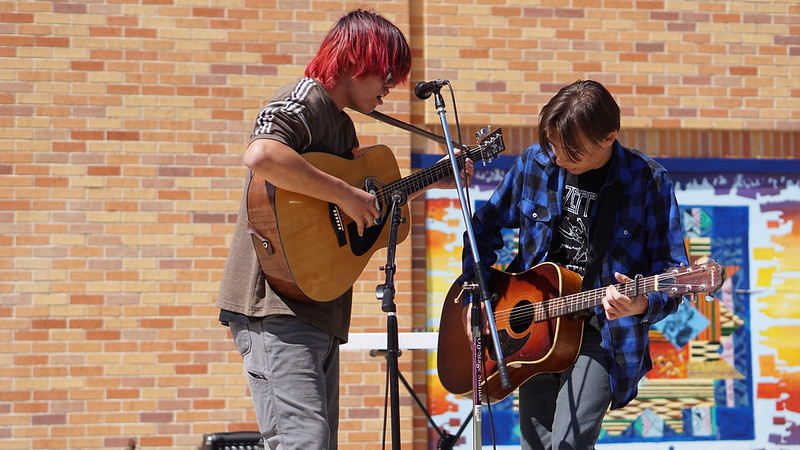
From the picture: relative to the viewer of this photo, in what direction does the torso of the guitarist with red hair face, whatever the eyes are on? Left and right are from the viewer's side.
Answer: facing the viewer and to the right of the viewer

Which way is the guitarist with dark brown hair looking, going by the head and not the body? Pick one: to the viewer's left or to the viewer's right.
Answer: to the viewer's left

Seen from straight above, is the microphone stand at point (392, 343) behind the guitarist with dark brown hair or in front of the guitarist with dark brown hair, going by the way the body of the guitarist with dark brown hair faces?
in front

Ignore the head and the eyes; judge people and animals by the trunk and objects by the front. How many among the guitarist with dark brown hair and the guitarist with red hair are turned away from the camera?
0

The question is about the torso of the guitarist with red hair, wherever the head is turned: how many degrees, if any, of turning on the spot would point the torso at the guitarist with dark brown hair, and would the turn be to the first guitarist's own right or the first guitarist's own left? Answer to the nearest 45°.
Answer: approximately 45° to the first guitarist's own left

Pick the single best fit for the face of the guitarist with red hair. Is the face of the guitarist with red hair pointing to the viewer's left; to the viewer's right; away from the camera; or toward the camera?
to the viewer's right

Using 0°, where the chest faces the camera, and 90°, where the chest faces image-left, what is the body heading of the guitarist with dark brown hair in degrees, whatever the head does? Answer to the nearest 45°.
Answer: approximately 45°

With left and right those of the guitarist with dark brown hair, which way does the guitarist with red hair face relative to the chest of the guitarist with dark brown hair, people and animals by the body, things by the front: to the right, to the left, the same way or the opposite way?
to the left

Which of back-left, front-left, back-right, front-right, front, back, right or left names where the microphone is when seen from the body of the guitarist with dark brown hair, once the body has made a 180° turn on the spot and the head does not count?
back-left
